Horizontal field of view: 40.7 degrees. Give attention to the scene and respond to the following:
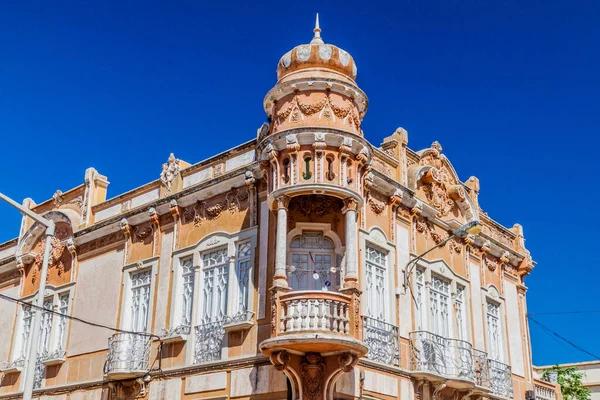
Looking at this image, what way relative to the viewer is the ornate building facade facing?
toward the camera
